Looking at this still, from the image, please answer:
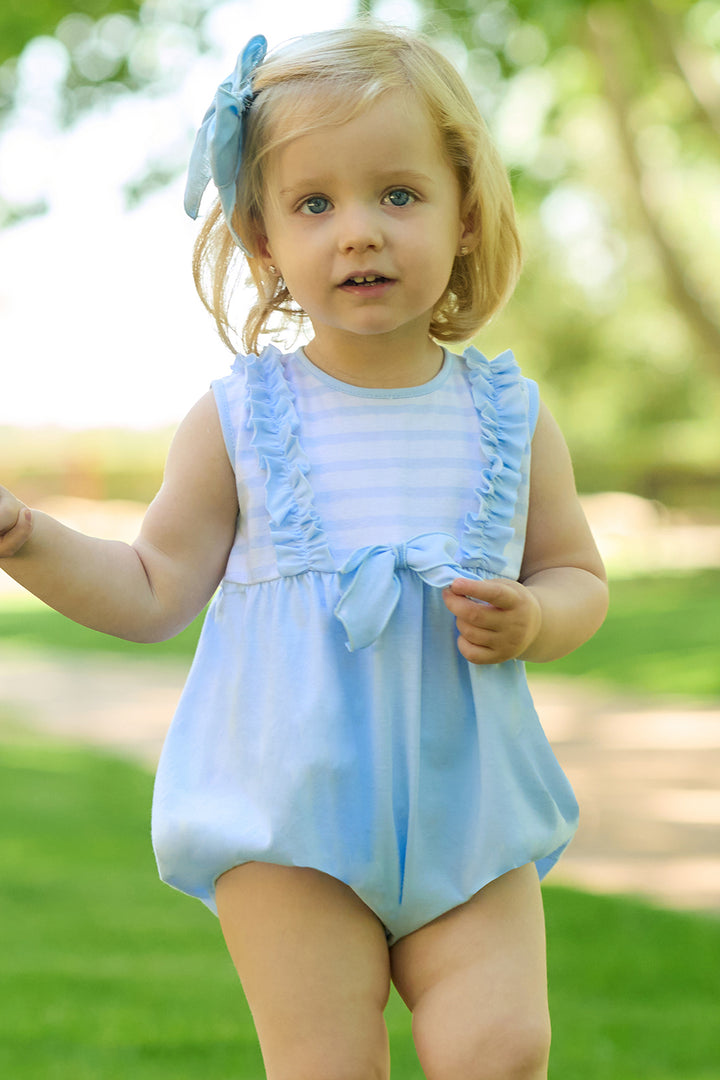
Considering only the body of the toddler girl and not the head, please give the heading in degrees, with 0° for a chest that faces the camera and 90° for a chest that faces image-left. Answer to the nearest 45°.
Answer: approximately 0°
